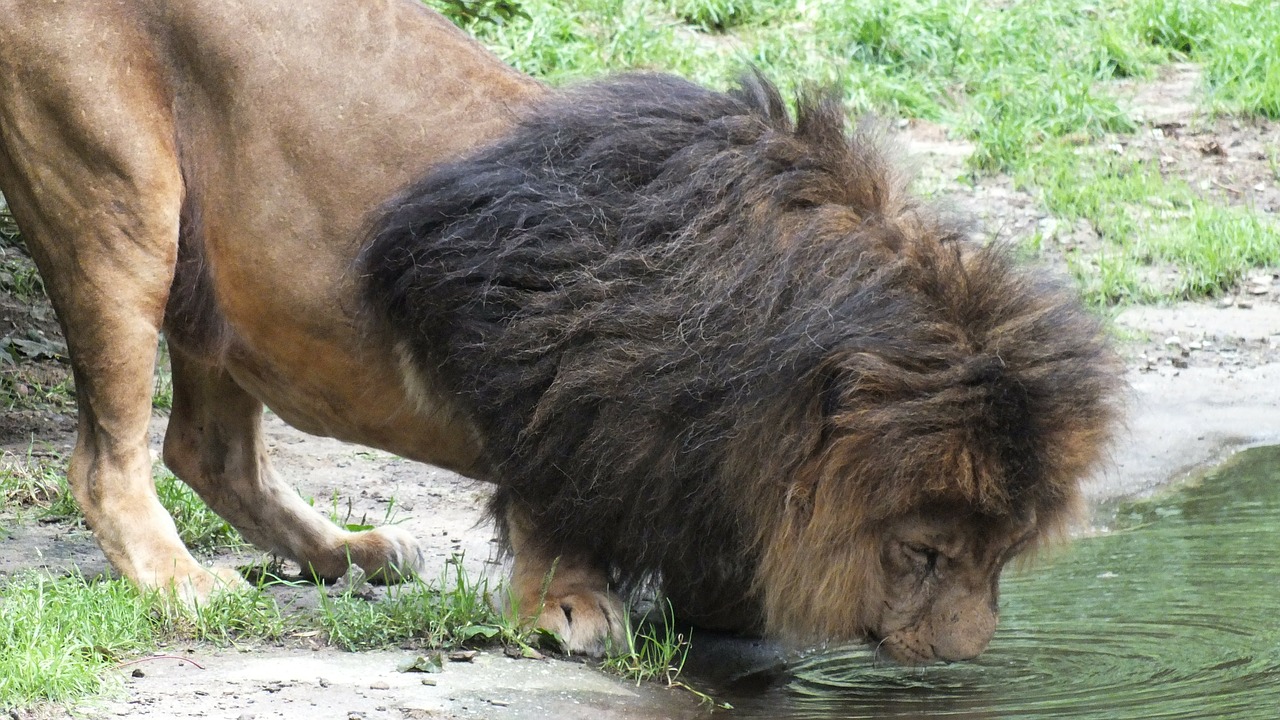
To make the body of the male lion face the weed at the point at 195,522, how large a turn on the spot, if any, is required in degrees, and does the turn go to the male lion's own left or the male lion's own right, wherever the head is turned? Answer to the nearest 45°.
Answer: approximately 135° to the male lion's own left

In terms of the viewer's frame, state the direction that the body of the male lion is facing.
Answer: to the viewer's right
